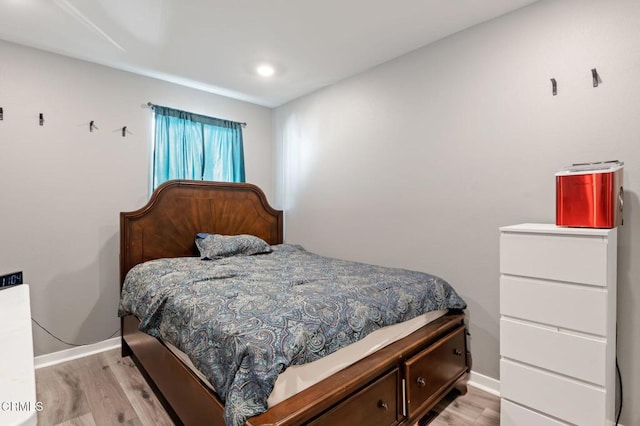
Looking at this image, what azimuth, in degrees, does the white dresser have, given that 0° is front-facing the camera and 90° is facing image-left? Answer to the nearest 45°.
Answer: approximately 45°

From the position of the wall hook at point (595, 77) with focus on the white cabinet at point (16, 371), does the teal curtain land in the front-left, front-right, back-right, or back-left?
front-right

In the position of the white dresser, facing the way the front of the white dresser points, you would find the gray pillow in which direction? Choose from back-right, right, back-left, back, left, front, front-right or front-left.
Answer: front-right

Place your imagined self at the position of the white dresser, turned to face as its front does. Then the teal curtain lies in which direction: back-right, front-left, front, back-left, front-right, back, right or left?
front-right

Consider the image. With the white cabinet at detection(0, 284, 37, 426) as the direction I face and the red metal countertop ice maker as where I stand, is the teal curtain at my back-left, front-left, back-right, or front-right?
front-right

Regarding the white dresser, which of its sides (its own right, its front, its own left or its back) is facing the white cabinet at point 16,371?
front

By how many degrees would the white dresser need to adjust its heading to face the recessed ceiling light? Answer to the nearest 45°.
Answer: approximately 45° to its right
